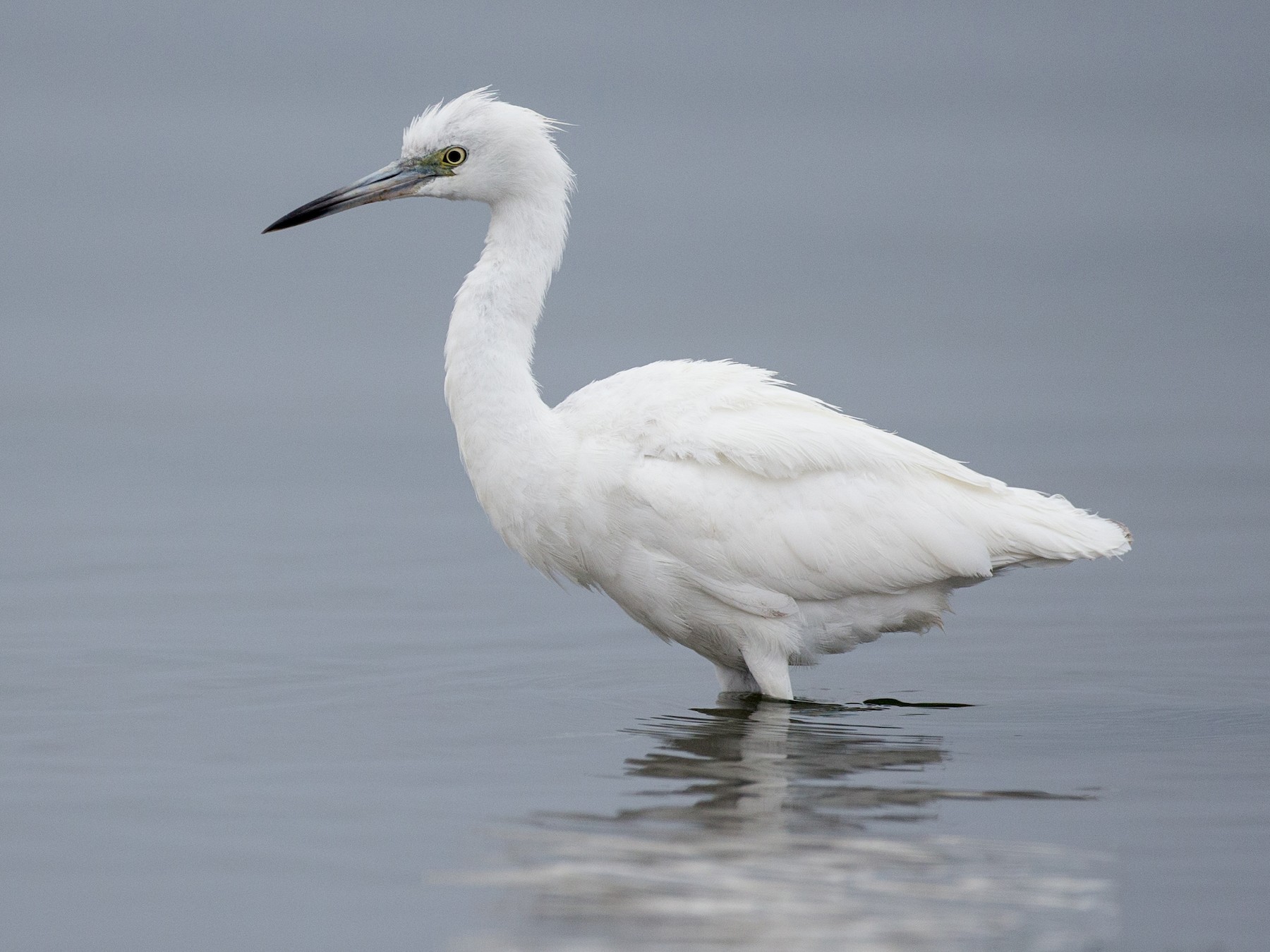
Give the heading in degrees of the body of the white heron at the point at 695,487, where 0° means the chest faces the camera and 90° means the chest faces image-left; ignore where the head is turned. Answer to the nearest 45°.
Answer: approximately 90°
